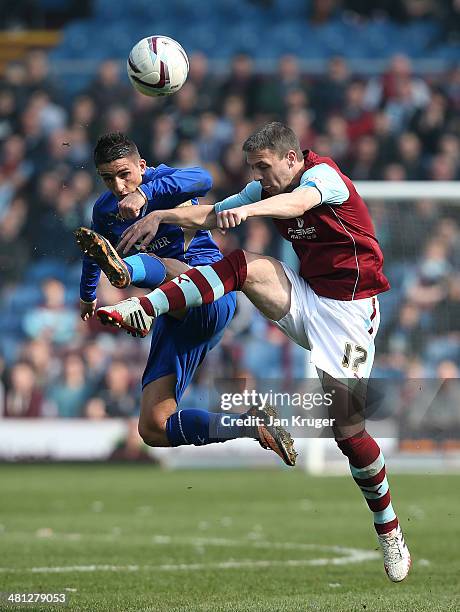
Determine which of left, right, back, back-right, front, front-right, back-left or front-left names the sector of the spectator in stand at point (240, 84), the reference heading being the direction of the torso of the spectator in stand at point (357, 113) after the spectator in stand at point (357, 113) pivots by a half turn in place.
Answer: left

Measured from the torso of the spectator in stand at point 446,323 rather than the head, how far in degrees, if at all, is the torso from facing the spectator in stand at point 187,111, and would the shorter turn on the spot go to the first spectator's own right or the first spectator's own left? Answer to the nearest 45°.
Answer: approximately 135° to the first spectator's own right

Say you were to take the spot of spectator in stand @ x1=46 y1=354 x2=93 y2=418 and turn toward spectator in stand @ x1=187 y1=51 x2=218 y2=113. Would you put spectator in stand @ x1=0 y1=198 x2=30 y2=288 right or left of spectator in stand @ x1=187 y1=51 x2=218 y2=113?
left

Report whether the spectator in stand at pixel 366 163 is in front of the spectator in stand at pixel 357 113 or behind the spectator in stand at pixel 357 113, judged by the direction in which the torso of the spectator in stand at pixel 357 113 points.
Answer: in front

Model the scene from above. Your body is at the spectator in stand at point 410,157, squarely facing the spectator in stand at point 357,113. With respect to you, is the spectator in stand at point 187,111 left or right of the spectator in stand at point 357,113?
left

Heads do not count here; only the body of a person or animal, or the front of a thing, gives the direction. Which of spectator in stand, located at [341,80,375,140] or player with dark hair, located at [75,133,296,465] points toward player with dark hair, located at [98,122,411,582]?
the spectator in stand

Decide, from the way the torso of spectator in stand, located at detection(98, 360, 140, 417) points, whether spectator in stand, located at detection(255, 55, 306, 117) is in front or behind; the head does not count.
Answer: behind

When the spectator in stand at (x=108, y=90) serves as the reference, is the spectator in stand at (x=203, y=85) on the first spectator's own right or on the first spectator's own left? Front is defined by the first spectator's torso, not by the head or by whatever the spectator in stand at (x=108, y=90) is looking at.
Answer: on the first spectator's own left

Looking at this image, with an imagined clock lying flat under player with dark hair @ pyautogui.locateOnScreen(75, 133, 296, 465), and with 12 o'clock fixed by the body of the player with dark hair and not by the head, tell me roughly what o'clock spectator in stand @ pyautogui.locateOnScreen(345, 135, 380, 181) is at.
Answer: The spectator in stand is roughly at 5 o'clock from the player with dark hair.

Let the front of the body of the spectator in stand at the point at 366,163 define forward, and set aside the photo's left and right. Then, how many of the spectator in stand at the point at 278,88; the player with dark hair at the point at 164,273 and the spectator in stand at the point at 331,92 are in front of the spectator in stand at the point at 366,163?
1

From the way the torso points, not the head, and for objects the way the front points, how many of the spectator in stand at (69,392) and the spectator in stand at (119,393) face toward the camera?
2

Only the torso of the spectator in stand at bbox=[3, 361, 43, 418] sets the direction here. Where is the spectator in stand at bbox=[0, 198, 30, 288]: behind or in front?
behind
